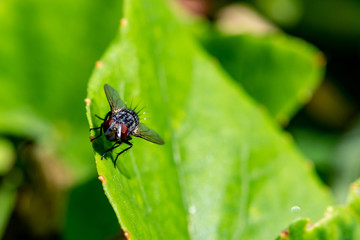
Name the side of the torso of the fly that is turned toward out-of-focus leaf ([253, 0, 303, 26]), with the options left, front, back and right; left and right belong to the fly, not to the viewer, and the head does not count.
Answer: back

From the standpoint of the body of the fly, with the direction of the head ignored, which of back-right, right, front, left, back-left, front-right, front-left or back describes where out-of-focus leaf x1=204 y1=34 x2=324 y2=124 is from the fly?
back

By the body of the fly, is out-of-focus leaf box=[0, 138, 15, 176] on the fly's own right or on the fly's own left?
on the fly's own right

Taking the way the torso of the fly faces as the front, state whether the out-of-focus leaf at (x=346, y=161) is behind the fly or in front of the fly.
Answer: behind

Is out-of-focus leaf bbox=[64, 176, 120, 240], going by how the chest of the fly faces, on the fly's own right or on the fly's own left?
on the fly's own right

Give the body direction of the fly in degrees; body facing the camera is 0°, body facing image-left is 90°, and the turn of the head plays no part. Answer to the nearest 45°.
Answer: approximately 45°
